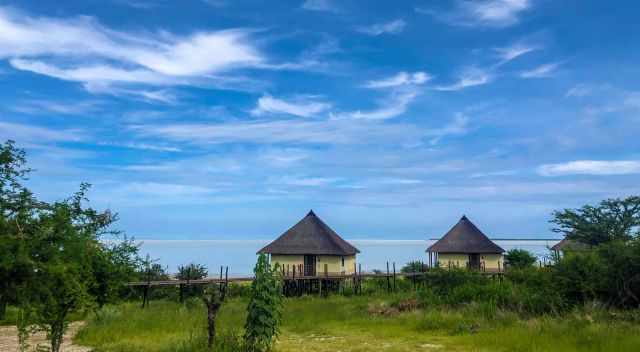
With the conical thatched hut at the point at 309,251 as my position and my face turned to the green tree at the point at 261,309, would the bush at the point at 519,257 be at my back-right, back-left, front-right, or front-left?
back-left

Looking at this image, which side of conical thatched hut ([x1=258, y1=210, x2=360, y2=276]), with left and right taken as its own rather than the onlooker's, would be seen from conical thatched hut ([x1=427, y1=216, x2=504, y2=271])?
left

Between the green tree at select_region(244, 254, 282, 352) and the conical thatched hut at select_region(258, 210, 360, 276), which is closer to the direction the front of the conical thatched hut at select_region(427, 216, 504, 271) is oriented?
the green tree

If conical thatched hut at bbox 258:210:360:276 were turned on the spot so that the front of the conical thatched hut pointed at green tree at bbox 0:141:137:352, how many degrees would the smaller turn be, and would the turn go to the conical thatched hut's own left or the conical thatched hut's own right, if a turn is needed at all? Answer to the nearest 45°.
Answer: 0° — it already faces it

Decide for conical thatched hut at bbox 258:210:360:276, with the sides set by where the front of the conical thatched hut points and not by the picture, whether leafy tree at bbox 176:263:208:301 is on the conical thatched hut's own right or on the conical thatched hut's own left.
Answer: on the conical thatched hut's own right

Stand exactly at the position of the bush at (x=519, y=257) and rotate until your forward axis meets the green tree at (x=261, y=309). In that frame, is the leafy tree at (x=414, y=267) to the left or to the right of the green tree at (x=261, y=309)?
right

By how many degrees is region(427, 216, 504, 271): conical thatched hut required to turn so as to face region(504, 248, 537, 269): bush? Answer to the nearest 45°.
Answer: approximately 135° to its left

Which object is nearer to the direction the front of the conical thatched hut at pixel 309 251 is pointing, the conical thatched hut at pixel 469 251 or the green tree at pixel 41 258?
the green tree

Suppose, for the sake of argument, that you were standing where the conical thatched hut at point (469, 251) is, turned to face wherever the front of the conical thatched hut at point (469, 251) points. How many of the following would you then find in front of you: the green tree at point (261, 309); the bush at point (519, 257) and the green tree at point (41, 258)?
2

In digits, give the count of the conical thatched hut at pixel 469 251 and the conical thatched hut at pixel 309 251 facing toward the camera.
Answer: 2
